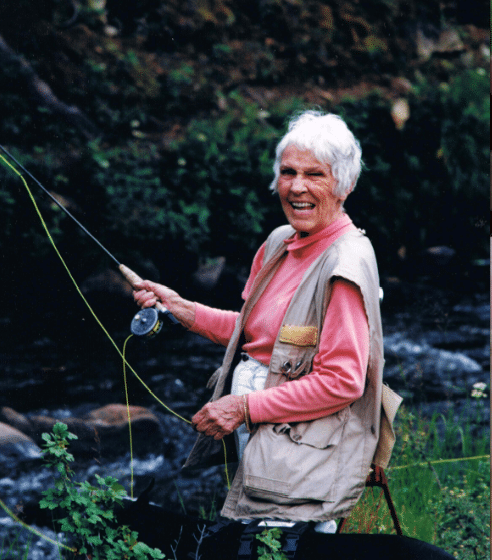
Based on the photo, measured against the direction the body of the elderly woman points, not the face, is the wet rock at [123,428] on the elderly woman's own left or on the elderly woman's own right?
on the elderly woman's own right

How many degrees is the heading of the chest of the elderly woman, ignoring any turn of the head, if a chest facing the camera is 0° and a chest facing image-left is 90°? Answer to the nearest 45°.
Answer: approximately 45°

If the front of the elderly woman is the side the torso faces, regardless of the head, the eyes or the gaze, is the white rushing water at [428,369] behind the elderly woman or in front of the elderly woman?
behind
